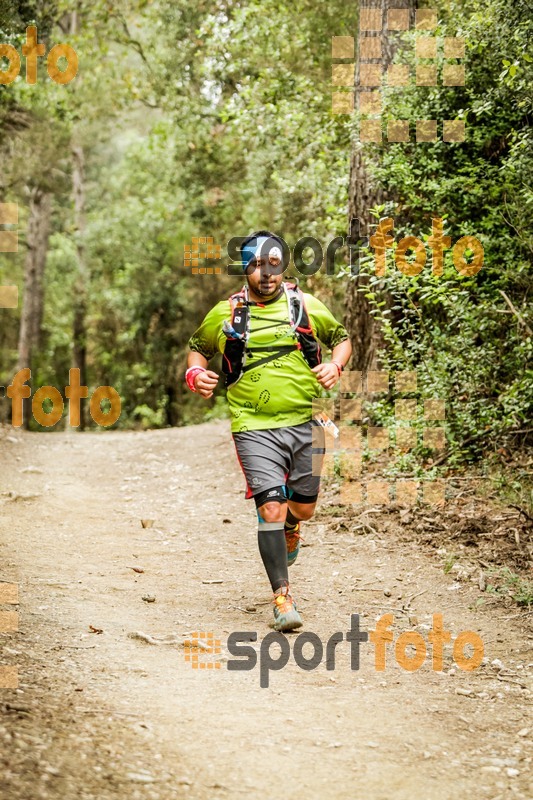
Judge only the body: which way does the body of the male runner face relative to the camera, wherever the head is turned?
toward the camera

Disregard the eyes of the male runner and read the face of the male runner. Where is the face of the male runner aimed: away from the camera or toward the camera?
toward the camera
